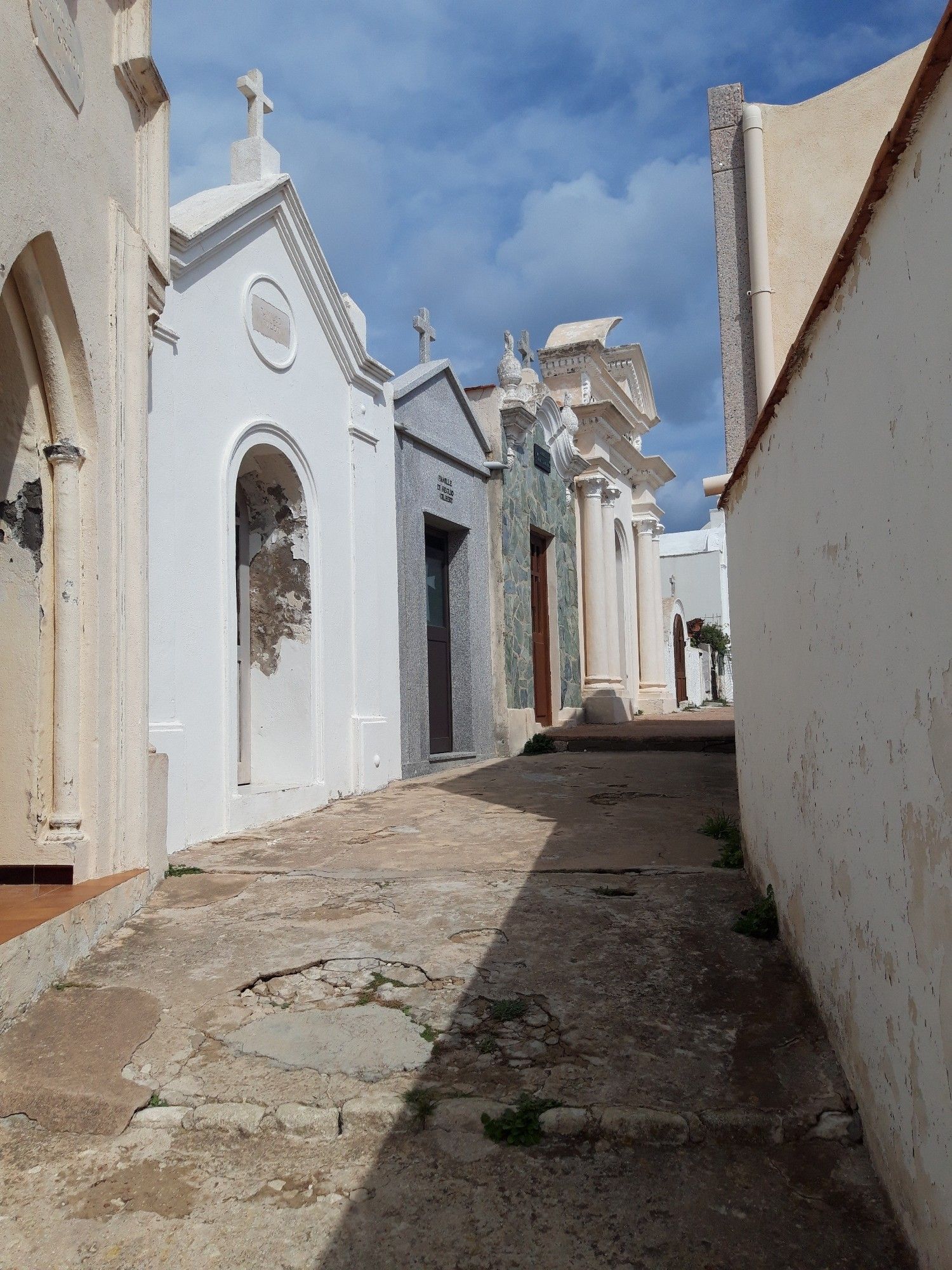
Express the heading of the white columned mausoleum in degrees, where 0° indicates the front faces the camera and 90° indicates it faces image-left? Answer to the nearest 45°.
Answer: approximately 315°

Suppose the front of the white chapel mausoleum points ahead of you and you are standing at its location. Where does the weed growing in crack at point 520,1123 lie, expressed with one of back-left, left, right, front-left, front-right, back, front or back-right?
front-right

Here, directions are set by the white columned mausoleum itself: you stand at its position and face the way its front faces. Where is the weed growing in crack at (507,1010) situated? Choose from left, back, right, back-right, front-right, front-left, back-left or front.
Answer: front-right

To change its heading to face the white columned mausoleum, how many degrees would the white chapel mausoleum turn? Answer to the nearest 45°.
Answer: approximately 90° to its left

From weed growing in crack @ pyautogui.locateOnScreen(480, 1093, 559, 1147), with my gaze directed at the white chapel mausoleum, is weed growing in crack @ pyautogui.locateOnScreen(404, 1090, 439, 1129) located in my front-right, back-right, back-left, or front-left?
front-left

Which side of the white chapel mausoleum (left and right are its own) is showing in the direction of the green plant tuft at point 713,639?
left

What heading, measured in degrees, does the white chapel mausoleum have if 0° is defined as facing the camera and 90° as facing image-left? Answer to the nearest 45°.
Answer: approximately 315°

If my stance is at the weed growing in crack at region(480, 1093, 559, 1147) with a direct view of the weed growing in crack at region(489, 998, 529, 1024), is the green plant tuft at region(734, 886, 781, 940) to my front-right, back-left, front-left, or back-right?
front-right

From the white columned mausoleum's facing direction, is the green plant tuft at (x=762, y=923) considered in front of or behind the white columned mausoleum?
in front

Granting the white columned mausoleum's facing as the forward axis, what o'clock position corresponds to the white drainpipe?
The white drainpipe is roughly at 1 o'clock from the white columned mausoleum.

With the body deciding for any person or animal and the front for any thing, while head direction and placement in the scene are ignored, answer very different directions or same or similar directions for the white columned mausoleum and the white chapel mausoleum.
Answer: same or similar directions

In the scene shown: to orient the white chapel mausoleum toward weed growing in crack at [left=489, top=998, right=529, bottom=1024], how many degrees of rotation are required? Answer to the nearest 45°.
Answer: approximately 45° to its right

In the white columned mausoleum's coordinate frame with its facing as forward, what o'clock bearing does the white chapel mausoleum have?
The white chapel mausoleum is roughly at 2 o'clock from the white columned mausoleum.

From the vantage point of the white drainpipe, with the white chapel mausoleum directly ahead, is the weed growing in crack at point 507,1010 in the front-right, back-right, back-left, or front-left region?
front-left

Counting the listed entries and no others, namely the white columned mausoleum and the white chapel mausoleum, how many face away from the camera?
0
